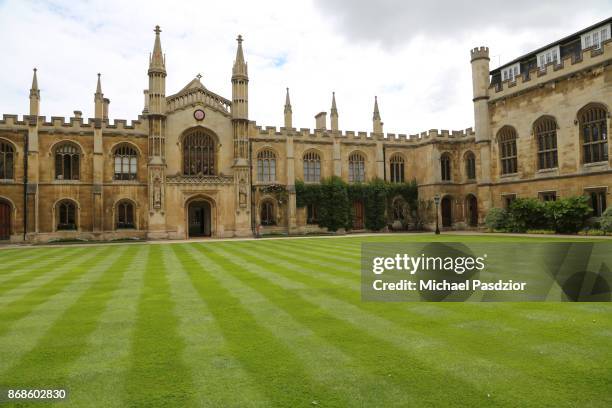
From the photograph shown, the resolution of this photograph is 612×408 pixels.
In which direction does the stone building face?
toward the camera

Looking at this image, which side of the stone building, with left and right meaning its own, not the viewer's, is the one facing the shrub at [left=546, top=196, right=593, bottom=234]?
left
